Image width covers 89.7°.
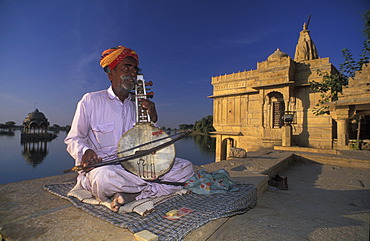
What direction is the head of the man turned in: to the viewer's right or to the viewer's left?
to the viewer's right

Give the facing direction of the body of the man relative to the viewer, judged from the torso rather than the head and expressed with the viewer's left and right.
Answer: facing the viewer and to the right of the viewer

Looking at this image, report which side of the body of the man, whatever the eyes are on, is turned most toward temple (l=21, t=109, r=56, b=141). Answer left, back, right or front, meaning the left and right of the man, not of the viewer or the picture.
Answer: back

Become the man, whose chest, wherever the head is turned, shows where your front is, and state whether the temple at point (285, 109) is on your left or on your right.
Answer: on your left
